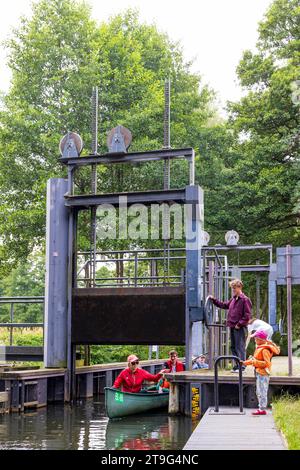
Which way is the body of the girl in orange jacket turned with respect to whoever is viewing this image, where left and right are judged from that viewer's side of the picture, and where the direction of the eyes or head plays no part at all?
facing to the left of the viewer

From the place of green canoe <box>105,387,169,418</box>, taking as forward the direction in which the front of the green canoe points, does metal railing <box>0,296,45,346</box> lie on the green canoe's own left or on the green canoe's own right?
on the green canoe's own right

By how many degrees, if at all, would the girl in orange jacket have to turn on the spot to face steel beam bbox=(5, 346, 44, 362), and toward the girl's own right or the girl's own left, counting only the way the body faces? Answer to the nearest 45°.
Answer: approximately 45° to the girl's own right

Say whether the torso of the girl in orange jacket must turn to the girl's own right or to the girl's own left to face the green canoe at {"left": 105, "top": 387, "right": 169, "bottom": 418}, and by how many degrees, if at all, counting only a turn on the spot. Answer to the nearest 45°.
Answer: approximately 45° to the girl's own right

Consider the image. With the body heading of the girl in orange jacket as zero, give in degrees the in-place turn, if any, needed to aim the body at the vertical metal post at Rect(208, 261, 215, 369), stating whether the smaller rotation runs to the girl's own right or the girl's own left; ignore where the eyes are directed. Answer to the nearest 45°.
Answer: approximately 90° to the girl's own right

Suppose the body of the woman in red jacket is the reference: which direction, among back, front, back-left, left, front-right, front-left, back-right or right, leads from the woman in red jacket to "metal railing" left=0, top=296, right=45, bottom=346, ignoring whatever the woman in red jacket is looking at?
back-right
